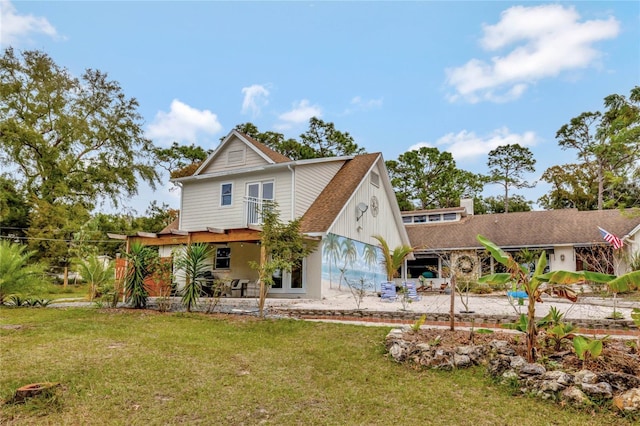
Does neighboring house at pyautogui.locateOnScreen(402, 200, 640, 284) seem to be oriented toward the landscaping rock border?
yes

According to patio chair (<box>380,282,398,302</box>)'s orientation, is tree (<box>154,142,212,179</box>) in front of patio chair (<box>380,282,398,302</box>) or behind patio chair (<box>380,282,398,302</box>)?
behind

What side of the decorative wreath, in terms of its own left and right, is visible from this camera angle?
front

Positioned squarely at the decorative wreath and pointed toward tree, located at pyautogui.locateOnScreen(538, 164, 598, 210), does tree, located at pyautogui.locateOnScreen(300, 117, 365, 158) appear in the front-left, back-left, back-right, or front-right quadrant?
front-left

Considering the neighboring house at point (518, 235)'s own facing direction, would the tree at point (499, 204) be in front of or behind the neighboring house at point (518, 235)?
behind

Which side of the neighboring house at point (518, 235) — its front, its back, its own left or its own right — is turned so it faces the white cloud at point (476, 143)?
back

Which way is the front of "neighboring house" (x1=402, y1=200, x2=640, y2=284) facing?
toward the camera

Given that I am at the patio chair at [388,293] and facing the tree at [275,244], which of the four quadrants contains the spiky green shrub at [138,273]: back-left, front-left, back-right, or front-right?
front-right

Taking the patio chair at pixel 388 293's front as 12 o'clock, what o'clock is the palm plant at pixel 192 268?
The palm plant is roughly at 3 o'clock from the patio chair.

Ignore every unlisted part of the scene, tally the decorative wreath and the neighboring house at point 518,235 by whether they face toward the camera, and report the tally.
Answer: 2

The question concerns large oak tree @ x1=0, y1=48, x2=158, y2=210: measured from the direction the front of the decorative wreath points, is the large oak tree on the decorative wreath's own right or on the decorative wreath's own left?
on the decorative wreath's own right

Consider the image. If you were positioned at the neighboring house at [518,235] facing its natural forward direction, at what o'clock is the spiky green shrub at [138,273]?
The spiky green shrub is roughly at 1 o'clock from the neighboring house.

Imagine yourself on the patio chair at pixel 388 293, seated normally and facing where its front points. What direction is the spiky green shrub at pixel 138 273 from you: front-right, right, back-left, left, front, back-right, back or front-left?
right

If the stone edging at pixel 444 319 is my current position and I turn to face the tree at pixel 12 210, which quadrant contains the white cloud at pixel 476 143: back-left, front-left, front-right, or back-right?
front-right

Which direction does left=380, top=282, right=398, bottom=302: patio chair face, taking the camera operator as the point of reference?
facing the viewer and to the right of the viewer
